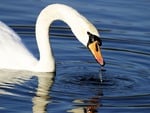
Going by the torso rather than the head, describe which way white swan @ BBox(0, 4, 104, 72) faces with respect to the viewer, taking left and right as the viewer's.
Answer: facing to the right of the viewer
